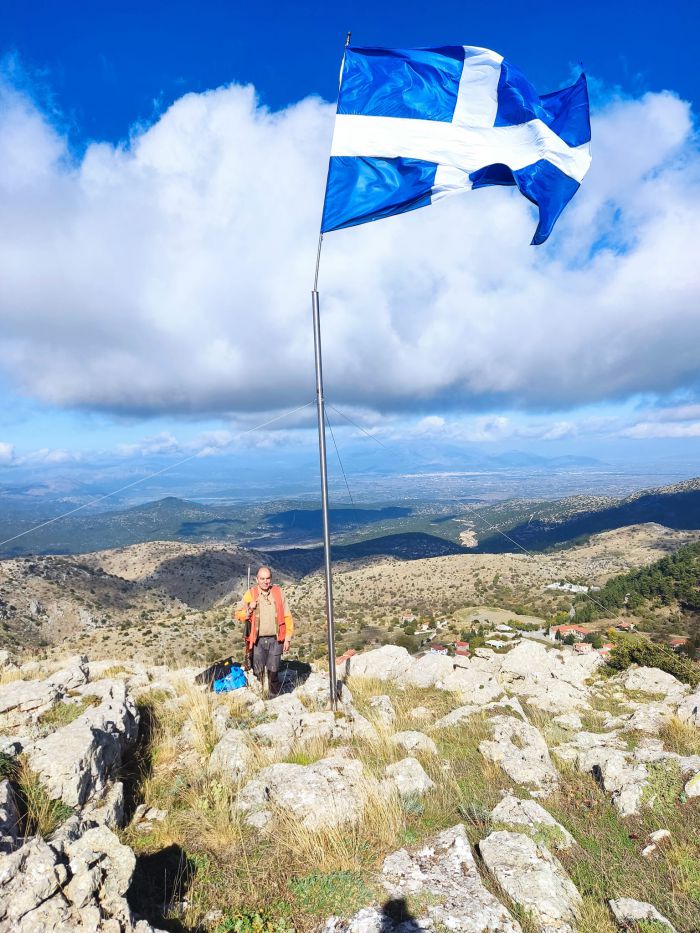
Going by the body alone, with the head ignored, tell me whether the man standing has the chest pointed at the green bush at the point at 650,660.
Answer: no

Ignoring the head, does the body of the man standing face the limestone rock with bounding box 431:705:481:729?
no

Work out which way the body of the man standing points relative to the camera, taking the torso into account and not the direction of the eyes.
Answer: toward the camera

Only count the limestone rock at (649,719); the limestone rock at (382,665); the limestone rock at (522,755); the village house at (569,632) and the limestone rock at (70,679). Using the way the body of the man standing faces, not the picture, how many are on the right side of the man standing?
1

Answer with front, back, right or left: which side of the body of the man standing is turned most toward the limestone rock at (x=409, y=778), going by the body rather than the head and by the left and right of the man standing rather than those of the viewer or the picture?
front

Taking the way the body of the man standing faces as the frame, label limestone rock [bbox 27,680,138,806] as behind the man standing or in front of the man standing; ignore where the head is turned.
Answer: in front

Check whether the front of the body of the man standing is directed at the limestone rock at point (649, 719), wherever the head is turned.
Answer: no

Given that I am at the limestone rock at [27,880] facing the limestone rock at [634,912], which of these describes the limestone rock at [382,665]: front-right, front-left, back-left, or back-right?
front-left

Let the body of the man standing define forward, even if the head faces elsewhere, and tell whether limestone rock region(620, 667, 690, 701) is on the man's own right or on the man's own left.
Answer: on the man's own left

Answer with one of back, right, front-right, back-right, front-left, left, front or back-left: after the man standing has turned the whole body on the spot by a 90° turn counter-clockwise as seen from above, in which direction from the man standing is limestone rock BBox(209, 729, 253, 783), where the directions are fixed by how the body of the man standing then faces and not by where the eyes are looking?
right

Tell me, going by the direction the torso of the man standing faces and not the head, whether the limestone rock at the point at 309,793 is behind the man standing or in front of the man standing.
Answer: in front

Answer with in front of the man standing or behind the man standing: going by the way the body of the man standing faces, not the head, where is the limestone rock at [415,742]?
in front

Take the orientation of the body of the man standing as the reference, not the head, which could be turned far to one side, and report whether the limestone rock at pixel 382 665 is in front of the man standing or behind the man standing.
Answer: behind
